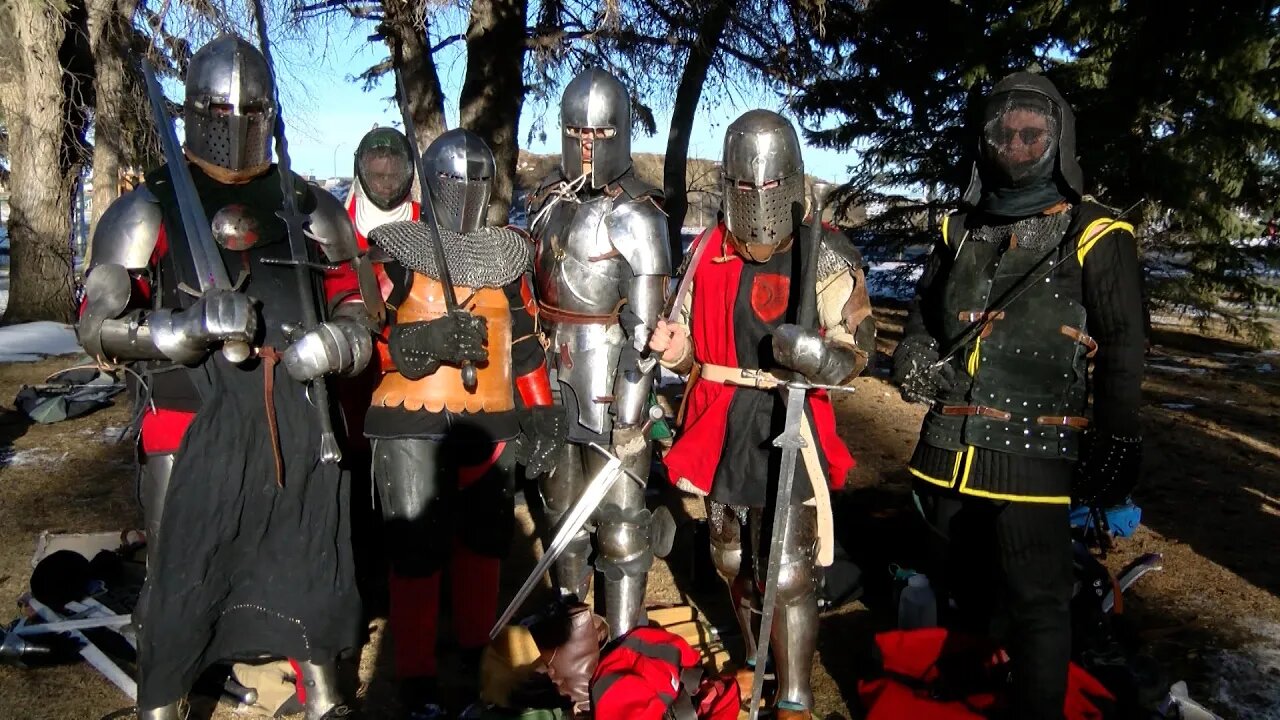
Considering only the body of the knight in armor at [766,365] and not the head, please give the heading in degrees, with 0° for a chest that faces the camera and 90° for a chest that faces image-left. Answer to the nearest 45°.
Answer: approximately 0°

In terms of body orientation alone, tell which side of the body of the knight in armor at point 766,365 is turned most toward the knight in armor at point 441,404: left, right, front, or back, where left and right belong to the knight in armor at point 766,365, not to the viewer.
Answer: right

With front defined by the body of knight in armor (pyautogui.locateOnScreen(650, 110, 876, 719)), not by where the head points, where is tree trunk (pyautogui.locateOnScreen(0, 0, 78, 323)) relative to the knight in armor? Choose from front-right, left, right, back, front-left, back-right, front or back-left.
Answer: back-right

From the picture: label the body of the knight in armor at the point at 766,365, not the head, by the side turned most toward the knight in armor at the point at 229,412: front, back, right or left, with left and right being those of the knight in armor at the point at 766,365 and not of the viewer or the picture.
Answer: right

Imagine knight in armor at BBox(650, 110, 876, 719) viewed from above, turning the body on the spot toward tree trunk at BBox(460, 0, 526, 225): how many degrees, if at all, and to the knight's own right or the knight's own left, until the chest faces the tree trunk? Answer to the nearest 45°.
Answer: approximately 135° to the knight's own right

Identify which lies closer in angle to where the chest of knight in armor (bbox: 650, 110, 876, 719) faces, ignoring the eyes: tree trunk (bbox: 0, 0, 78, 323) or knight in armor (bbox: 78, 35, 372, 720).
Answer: the knight in armor

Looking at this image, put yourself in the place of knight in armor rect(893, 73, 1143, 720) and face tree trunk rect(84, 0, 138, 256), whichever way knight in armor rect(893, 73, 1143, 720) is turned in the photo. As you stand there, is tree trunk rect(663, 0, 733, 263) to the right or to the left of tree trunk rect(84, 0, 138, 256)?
right

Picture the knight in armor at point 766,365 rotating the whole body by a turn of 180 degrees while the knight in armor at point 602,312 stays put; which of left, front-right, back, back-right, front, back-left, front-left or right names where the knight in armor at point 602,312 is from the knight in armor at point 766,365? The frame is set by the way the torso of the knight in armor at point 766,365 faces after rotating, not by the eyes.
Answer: front-left

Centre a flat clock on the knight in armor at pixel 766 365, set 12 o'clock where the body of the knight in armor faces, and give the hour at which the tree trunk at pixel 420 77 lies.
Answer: The tree trunk is roughly at 5 o'clock from the knight in armor.

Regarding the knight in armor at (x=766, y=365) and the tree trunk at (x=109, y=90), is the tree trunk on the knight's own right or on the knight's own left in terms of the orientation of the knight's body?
on the knight's own right
